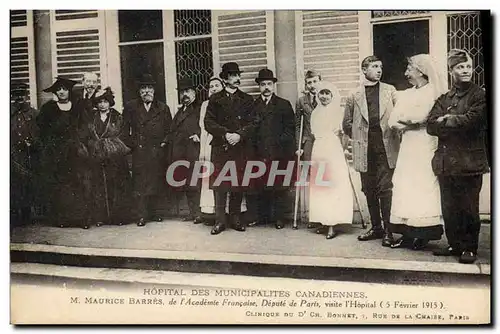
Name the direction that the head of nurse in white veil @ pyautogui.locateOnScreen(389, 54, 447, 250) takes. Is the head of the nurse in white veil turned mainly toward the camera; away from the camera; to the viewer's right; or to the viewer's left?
to the viewer's left

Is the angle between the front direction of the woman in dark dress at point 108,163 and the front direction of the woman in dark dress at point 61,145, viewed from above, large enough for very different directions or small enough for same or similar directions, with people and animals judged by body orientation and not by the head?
same or similar directions

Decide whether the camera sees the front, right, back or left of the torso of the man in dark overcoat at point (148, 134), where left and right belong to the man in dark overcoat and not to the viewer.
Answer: front

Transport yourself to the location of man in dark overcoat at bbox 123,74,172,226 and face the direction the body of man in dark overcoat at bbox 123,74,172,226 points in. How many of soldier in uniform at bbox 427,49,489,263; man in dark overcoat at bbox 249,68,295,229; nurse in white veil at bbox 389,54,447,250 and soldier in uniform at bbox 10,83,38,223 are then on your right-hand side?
1

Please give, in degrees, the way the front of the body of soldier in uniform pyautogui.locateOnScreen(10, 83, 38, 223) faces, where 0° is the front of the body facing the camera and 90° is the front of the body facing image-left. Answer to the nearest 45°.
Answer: approximately 0°

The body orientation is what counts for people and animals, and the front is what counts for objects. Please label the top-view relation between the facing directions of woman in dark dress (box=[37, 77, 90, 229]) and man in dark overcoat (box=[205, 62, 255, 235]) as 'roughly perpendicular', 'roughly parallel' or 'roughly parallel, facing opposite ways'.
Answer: roughly parallel

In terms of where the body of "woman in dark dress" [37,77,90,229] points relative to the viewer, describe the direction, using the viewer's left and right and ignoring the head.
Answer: facing the viewer

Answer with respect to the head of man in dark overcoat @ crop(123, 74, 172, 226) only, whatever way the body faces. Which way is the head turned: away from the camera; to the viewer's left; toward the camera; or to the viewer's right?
toward the camera

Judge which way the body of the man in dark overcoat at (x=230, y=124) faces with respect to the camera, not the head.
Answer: toward the camera

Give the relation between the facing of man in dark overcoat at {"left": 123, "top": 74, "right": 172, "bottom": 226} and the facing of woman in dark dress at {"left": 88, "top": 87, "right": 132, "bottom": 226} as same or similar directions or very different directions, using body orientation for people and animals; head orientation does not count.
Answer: same or similar directions
